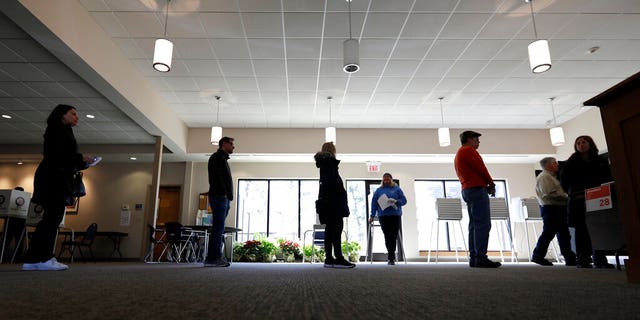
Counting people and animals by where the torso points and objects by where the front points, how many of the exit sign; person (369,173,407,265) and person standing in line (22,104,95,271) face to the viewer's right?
1

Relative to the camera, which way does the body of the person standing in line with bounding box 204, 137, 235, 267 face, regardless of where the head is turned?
to the viewer's right

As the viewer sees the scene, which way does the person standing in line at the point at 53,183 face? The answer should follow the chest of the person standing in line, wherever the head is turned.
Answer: to the viewer's right

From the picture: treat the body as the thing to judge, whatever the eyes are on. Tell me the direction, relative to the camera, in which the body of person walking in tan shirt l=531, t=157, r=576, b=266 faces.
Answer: to the viewer's right

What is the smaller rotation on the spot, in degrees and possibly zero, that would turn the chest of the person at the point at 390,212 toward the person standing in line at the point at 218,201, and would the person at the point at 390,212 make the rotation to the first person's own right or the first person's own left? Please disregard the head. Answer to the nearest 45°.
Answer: approximately 45° to the first person's own right

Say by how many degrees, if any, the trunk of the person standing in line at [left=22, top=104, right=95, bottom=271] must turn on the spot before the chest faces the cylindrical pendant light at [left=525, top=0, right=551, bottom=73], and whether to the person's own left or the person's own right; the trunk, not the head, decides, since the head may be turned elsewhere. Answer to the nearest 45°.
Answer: approximately 45° to the person's own right

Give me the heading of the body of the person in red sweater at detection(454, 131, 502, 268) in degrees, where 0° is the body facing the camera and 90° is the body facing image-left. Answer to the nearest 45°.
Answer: approximately 270°
